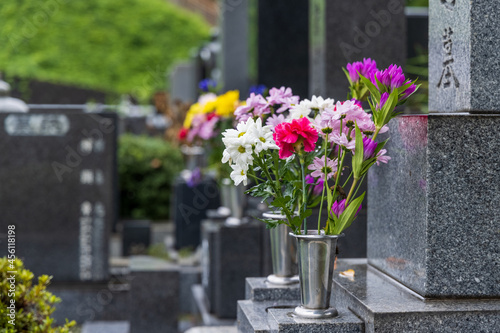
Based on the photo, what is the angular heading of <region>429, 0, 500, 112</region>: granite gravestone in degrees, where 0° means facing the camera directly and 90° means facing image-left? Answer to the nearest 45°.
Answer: approximately 45°

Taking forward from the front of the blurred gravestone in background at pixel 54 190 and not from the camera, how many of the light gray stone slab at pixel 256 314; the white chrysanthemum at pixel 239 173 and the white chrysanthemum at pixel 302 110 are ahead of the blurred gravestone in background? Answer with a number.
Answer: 3

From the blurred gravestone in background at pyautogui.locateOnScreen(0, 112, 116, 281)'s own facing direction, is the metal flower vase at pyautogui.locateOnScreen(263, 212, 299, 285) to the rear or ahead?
ahead

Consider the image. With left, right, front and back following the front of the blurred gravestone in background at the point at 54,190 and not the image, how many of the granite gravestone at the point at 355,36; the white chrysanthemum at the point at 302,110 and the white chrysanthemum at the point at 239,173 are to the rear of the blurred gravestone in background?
0

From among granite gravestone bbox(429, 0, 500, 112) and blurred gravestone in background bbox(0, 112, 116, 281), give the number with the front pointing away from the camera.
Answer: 0

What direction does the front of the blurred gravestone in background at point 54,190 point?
toward the camera

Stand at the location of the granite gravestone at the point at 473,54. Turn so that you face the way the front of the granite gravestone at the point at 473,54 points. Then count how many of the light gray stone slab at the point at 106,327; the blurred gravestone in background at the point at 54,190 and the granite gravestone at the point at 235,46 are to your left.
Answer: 0

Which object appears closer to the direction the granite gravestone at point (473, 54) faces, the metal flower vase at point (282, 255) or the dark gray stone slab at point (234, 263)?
the metal flower vase

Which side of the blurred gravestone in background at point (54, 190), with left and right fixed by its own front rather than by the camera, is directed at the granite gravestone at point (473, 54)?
front

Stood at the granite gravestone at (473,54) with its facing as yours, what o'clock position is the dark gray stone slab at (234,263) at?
The dark gray stone slab is roughly at 3 o'clock from the granite gravestone.

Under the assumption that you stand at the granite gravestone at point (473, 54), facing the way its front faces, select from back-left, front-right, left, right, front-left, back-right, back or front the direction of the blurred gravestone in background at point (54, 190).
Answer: right

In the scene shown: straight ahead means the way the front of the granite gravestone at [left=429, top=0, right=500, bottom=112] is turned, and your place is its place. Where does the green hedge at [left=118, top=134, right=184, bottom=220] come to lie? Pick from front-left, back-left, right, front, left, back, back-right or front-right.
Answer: right
